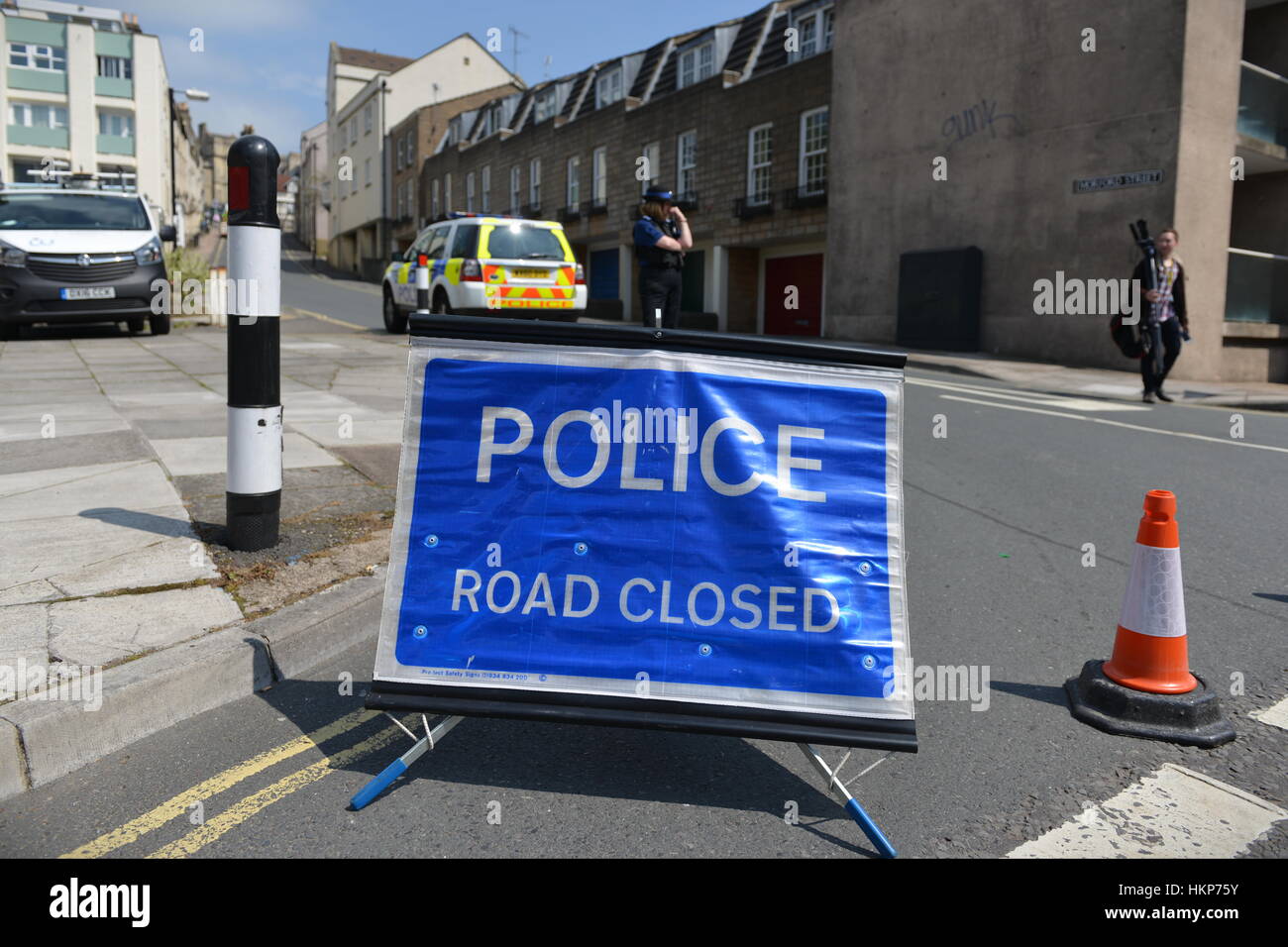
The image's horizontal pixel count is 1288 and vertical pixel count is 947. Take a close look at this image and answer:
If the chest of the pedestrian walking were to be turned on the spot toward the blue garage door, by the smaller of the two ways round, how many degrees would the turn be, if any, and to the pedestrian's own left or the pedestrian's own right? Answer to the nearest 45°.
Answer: approximately 135° to the pedestrian's own right

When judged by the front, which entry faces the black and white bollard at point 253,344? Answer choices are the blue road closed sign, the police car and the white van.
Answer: the white van

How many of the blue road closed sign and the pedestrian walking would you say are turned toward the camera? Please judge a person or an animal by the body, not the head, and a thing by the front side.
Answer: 2

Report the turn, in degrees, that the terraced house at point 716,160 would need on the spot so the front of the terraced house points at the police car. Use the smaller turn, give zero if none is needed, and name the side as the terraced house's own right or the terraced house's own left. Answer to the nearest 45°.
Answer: approximately 45° to the terraced house's own left

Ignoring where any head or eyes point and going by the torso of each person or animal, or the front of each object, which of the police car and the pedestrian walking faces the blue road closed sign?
the pedestrian walking

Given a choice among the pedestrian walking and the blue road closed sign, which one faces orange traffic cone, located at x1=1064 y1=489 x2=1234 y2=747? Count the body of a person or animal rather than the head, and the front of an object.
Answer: the pedestrian walking

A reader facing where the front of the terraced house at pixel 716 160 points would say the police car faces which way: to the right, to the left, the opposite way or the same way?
to the right

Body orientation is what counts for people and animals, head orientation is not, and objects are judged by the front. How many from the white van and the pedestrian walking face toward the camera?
2

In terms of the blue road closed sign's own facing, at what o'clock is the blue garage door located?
The blue garage door is roughly at 6 o'clock from the blue road closed sign.

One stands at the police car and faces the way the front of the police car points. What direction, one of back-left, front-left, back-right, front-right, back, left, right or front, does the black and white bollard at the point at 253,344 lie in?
back-left

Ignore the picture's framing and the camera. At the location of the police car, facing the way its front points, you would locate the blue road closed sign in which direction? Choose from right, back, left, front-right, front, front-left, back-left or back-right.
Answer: back-left

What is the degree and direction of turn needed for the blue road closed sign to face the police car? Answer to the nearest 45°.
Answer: approximately 180°

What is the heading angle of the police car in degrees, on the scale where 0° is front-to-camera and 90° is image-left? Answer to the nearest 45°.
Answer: approximately 135°
